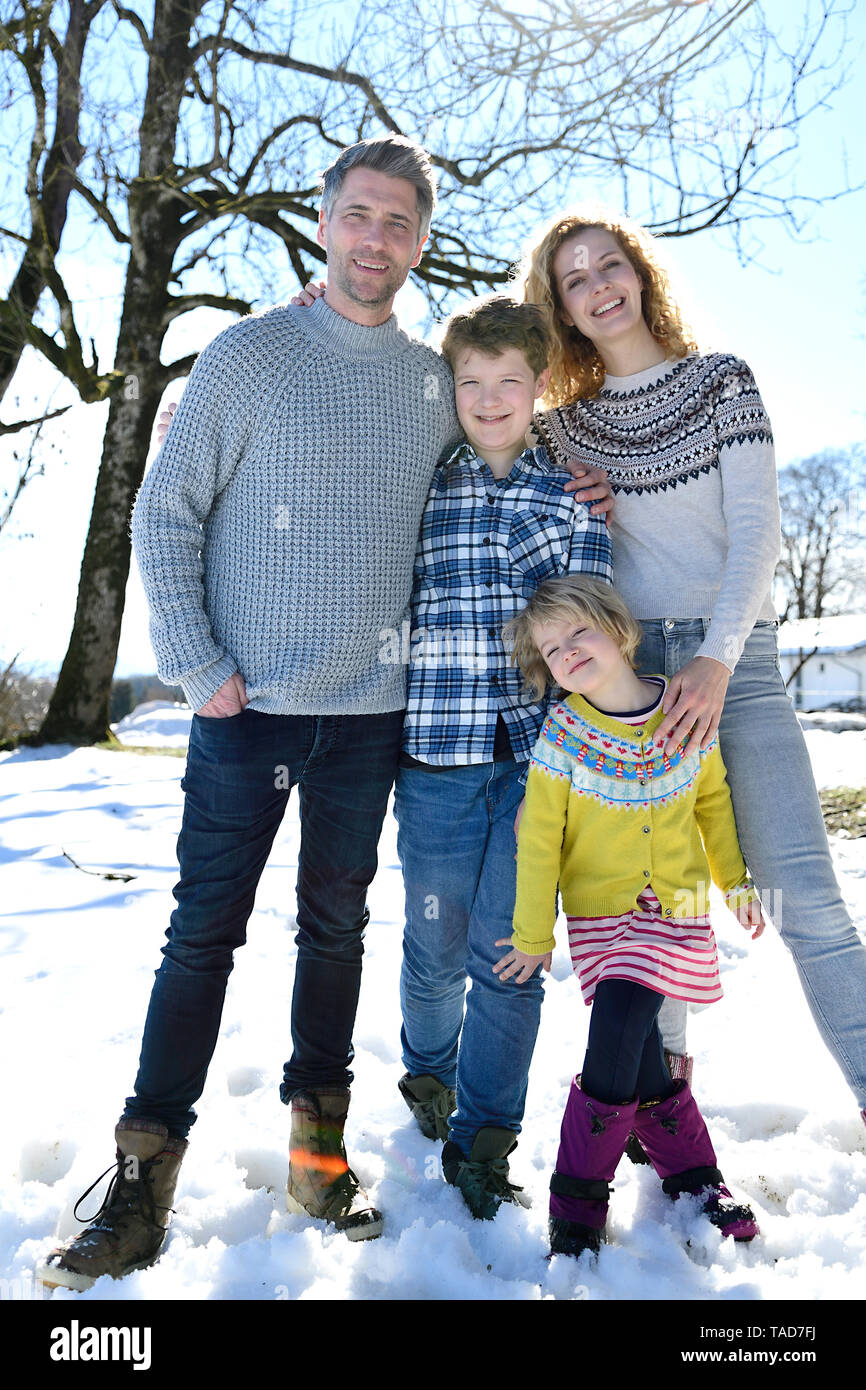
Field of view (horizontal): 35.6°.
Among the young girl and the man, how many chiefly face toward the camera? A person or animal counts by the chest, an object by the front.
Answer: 2

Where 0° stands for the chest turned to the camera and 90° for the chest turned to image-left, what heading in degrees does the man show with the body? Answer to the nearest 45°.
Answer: approximately 0°

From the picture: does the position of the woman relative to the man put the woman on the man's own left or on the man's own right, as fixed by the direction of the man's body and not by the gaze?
on the man's own left

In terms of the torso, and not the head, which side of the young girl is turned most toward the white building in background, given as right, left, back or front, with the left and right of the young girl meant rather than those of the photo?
back
